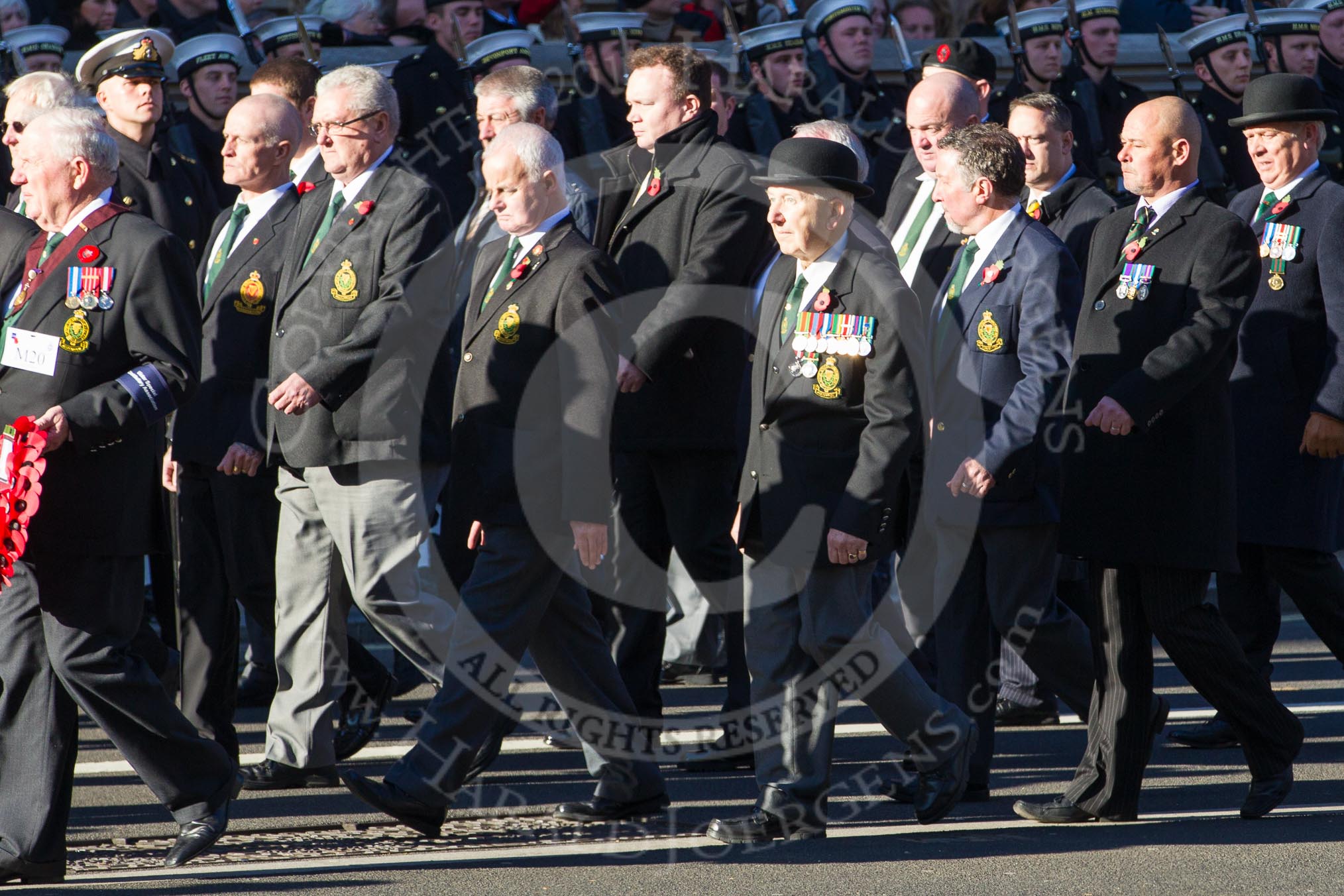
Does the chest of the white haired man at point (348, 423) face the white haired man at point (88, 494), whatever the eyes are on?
yes

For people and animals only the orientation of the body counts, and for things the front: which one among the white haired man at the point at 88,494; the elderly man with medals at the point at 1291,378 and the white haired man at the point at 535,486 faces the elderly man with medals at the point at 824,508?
the elderly man with medals at the point at 1291,378

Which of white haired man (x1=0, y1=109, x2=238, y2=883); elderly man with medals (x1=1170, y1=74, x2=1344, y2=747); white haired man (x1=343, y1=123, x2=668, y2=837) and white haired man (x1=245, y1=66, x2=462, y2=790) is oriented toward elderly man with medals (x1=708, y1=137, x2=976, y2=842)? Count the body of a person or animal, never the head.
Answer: elderly man with medals (x1=1170, y1=74, x2=1344, y2=747)

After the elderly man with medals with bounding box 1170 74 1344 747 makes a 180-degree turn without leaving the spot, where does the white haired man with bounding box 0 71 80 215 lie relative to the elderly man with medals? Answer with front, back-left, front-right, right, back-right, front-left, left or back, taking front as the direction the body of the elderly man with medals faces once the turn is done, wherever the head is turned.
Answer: back-left

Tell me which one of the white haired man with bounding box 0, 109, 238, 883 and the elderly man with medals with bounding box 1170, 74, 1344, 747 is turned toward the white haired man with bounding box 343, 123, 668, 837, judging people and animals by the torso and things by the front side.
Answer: the elderly man with medals

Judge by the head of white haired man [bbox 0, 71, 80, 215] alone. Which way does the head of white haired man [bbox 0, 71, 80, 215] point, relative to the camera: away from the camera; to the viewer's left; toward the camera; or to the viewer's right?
to the viewer's left

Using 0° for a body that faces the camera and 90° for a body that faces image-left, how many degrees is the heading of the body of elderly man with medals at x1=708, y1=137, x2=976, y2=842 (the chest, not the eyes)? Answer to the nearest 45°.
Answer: approximately 45°

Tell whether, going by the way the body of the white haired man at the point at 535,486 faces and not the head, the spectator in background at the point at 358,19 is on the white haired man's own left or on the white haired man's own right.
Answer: on the white haired man's own right

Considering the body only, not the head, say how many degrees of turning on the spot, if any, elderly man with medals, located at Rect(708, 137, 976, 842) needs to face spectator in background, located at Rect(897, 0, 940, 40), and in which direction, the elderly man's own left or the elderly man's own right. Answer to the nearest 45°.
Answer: approximately 135° to the elderly man's own right

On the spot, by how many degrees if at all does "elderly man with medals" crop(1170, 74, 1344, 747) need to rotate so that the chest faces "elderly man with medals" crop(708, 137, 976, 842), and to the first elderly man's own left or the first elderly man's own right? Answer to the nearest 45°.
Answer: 0° — they already face them

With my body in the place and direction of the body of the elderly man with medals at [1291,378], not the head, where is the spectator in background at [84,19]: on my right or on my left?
on my right

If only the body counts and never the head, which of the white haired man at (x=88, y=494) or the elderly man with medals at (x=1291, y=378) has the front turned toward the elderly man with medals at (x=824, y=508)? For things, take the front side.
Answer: the elderly man with medals at (x=1291, y=378)

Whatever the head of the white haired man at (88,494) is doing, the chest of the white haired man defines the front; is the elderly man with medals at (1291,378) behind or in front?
behind

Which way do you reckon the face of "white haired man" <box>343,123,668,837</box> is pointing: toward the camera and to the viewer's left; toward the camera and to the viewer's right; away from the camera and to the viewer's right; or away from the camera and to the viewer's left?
toward the camera and to the viewer's left
